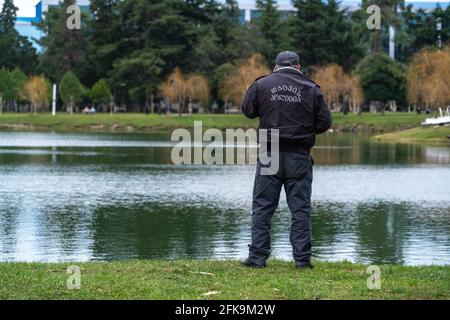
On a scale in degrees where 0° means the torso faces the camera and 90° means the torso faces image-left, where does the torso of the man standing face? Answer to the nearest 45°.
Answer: approximately 180°
